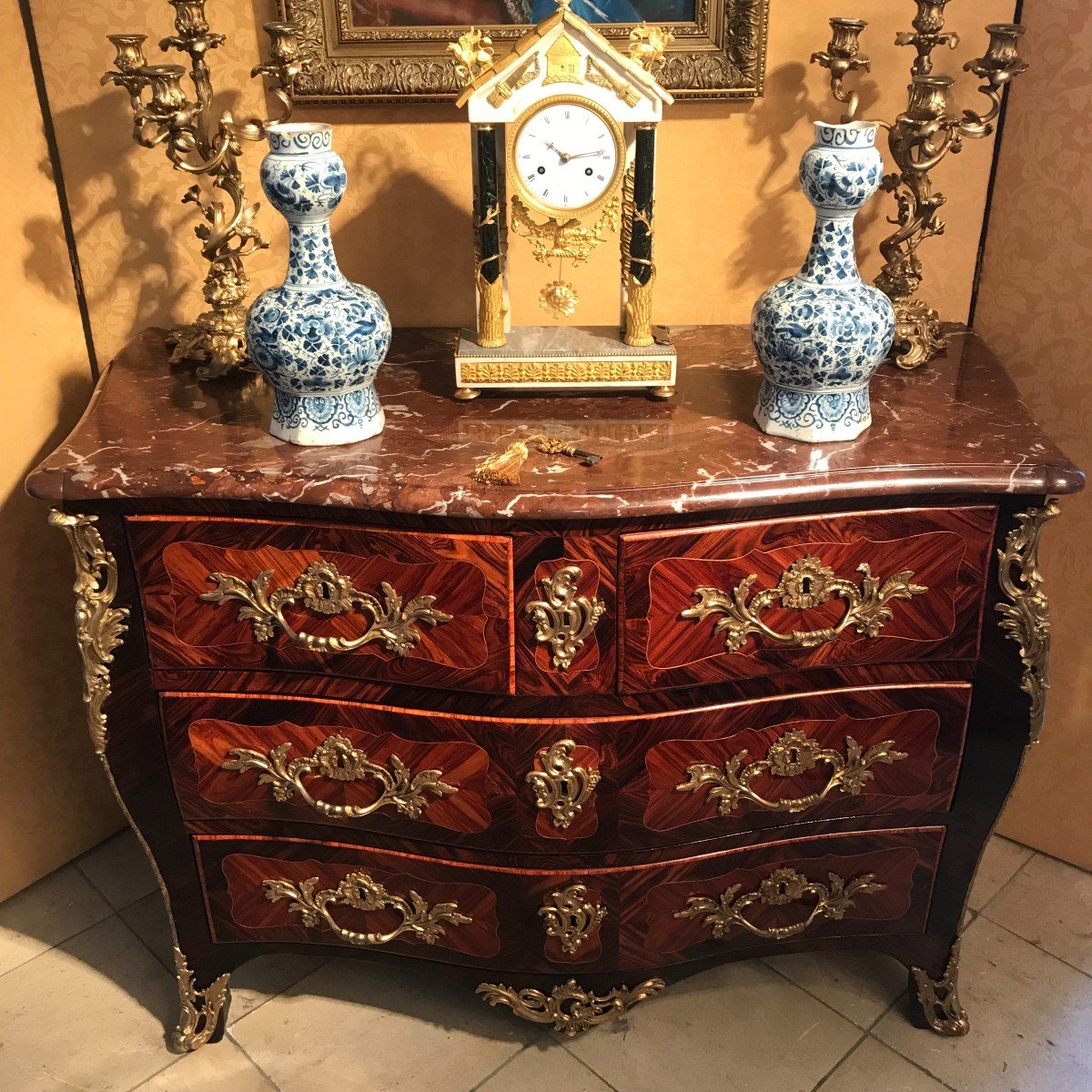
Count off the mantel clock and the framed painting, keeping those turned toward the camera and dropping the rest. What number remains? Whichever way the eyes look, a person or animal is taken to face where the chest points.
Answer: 2

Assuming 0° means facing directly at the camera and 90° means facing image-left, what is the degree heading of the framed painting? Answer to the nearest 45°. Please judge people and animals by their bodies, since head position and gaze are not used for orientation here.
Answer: approximately 0°

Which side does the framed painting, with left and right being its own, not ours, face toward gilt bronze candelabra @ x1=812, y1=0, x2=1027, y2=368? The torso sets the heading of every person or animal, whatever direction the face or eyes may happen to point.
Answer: left

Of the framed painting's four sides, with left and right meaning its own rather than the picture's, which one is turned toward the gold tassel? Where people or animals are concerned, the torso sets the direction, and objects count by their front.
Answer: front

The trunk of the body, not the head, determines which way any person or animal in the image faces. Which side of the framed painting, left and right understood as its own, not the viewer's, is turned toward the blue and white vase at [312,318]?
front
